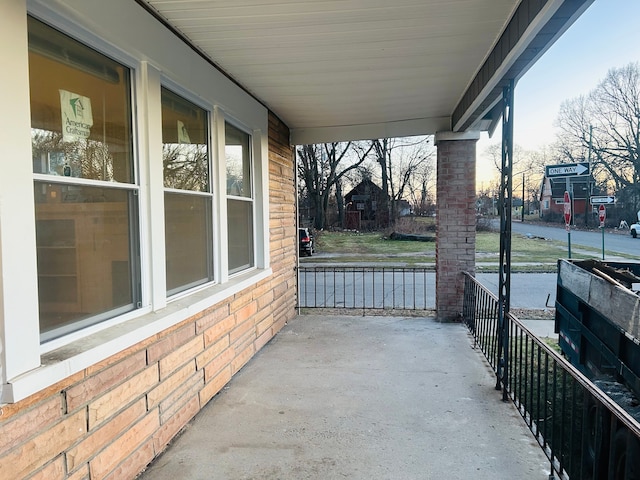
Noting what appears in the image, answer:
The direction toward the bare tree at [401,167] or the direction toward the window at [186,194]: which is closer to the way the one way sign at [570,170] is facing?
the window

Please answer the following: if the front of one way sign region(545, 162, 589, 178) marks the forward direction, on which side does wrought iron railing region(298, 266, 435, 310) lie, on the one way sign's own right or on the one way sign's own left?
on the one way sign's own right

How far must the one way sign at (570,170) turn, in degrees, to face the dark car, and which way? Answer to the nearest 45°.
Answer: approximately 135° to its right

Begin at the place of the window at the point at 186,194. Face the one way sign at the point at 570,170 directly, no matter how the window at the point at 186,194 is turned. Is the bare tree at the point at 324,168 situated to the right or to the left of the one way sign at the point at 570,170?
left

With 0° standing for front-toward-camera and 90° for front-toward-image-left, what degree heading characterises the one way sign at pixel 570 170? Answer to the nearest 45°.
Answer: approximately 0°

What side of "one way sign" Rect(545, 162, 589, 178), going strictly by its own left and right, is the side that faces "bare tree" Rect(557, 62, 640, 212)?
back

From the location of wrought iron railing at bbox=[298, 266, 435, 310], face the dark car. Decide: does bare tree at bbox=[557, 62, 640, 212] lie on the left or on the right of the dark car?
right

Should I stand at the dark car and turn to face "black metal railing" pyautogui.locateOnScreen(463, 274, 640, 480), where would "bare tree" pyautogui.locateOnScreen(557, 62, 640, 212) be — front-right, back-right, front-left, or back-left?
back-left

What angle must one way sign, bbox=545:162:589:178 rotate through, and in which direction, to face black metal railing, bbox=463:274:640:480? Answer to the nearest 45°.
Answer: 0° — it already faces it

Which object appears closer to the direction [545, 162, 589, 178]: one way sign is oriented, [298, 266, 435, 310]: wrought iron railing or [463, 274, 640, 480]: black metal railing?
the black metal railing

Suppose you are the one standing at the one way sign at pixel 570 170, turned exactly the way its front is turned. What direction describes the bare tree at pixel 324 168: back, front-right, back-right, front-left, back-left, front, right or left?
back-right

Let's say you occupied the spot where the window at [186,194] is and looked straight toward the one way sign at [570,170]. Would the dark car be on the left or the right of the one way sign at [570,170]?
left

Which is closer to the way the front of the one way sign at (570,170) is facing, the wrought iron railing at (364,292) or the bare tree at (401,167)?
the wrought iron railing

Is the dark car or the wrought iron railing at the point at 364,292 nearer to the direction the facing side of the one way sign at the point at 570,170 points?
the wrought iron railing

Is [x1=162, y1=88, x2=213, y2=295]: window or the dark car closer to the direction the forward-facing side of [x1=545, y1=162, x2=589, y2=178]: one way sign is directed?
the window

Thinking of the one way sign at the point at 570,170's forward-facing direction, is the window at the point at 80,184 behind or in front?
in front
